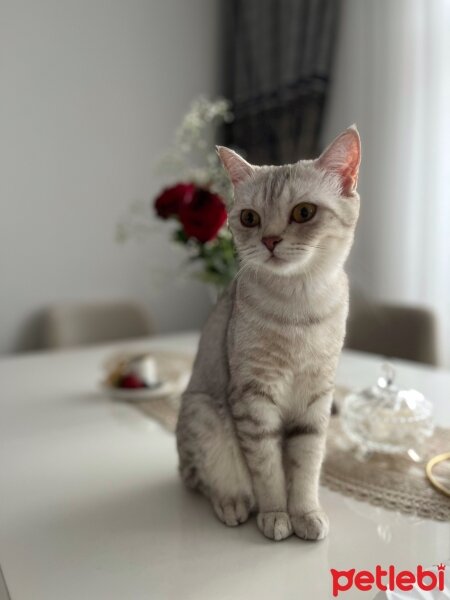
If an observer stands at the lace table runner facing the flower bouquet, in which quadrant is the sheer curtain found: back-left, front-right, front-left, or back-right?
front-right

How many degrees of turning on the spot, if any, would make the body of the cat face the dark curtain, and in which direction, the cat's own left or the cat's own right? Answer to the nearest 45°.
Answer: approximately 135° to the cat's own left

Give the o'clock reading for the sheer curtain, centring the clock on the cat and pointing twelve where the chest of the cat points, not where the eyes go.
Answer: The sheer curtain is roughly at 8 o'clock from the cat.

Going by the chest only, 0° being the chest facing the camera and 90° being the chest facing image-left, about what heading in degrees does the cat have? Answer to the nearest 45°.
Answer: approximately 315°

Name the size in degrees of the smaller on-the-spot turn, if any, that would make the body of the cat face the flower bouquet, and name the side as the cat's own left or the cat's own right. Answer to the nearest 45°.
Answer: approximately 135° to the cat's own left
